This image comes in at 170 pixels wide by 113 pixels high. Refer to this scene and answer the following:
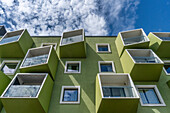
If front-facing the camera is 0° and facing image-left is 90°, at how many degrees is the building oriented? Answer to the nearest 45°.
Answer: approximately 0°
